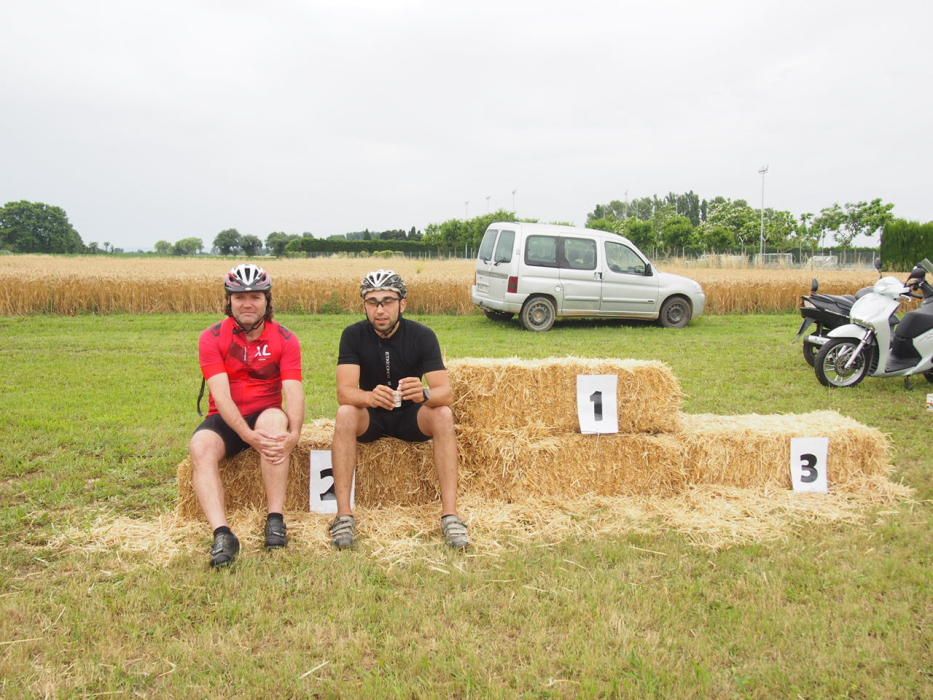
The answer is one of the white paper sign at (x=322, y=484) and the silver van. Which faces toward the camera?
the white paper sign

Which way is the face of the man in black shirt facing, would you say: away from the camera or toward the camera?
toward the camera

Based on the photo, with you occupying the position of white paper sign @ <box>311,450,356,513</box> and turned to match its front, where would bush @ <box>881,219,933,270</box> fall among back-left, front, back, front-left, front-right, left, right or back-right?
back-left

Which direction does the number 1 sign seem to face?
toward the camera

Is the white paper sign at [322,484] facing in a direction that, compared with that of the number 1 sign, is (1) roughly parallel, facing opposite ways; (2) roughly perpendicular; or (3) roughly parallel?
roughly parallel

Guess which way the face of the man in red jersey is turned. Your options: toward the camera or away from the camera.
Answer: toward the camera

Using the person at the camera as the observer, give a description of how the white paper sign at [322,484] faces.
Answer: facing the viewer

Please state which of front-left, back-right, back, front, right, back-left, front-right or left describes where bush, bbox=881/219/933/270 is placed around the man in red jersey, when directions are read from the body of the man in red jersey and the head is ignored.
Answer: back-left

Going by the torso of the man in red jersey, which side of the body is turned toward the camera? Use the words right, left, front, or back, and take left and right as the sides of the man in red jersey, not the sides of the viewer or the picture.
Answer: front

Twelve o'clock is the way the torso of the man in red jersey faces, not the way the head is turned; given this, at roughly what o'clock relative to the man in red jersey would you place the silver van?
The silver van is roughly at 7 o'clock from the man in red jersey.

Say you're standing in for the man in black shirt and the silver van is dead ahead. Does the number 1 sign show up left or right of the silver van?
right

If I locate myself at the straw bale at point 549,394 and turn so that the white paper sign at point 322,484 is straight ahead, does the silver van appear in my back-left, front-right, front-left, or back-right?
back-right

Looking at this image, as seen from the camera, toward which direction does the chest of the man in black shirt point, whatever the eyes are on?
toward the camera
